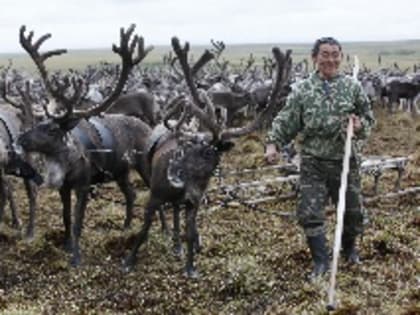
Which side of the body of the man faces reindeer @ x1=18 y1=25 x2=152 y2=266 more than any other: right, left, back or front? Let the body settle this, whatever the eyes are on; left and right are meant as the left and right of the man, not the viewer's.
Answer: right

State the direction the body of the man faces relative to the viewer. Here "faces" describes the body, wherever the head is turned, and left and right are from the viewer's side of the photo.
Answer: facing the viewer

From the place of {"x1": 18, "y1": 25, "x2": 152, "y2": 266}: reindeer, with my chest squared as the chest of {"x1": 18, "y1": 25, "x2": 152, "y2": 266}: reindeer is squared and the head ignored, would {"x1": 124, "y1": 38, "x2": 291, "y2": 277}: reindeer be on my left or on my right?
on my left

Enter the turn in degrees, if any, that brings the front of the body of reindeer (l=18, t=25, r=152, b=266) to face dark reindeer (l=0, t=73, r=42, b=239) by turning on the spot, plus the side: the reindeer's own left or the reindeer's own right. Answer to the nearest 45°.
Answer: approximately 90° to the reindeer's own right

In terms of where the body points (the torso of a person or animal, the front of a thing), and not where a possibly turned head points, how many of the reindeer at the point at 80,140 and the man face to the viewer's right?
0

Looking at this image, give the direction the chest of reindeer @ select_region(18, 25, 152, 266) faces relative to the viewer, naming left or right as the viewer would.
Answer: facing the viewer and to the left of the viewer

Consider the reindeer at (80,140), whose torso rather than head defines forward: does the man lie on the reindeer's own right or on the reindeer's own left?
on the reindeer's own left

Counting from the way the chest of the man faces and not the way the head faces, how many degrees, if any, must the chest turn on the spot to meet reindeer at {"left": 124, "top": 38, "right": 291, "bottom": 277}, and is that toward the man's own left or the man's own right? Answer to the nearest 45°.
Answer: approximately 90° to the man's own right
